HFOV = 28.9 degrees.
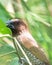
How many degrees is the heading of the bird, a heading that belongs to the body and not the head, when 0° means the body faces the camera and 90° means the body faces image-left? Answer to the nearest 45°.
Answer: approximately 90°
